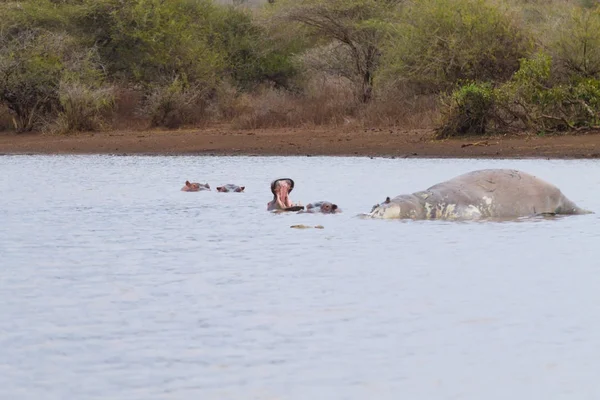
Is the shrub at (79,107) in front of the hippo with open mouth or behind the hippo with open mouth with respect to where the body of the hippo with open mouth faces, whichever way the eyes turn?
behind

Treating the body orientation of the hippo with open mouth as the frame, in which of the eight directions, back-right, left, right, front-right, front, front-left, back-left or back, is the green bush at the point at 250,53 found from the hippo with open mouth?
back-left

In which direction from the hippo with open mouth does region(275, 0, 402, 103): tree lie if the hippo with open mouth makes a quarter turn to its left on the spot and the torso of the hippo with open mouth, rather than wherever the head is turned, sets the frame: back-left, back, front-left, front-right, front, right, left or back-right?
front-left

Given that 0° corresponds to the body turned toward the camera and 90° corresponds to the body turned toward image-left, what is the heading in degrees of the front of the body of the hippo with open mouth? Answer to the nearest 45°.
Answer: approximately 315°

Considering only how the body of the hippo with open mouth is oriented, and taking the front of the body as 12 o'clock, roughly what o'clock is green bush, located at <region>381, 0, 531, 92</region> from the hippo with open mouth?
The green bush is roughly at 8 o'clock from the hippo with open mouth.

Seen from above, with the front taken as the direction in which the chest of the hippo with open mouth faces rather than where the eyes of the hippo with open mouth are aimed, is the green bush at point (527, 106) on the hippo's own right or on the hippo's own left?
on the hippo's own left

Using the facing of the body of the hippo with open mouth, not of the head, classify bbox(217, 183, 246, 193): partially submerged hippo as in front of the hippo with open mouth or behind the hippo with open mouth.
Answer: behind

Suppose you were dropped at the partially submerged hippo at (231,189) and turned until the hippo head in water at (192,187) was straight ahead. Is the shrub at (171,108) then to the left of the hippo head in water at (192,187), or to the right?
right
